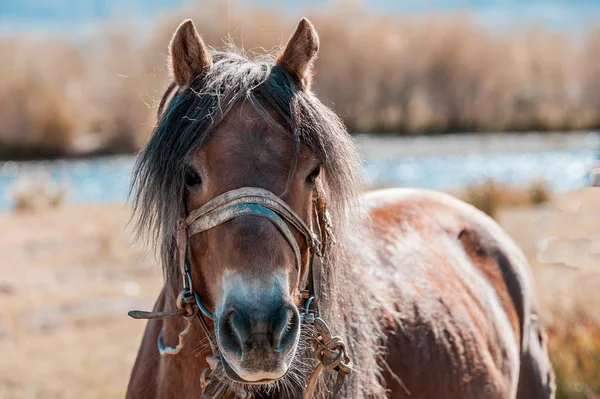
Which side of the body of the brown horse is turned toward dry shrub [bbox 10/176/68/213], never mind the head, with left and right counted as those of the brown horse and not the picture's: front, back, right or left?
right

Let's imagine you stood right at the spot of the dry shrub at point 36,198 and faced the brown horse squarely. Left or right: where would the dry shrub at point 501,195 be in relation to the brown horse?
left

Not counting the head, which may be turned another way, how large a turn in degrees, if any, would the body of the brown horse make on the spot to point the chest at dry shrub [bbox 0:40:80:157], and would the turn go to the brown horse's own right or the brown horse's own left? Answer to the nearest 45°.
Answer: approximately 90° to the brown horse's own right

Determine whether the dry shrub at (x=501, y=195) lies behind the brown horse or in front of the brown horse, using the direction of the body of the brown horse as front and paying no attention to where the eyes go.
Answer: behind

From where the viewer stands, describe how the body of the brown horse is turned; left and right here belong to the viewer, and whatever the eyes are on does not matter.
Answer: facing the viewer and to the left of the viewer
